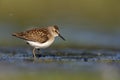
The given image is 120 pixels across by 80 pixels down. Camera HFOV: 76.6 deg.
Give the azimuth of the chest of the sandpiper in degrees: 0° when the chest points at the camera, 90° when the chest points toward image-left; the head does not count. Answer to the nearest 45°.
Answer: approximately 270°
